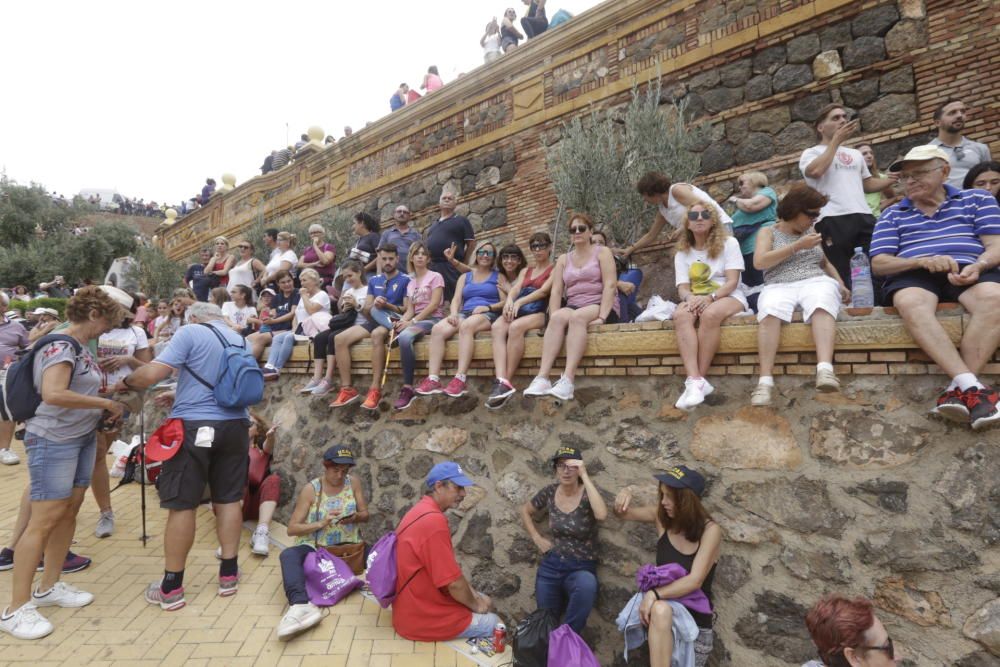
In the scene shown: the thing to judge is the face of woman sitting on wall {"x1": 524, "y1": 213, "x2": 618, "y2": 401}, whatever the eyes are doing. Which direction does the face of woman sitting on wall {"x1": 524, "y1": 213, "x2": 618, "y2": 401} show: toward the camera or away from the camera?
toward the camera

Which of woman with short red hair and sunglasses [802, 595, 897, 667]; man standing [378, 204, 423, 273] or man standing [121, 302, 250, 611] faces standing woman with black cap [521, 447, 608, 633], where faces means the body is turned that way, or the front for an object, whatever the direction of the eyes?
man standing [378, 204, 423, 273]

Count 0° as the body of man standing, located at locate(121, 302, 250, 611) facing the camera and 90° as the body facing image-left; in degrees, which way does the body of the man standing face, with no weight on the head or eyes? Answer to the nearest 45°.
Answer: approximately 135°

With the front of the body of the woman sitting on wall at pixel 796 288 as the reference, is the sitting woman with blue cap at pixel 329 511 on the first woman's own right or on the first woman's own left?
on the first woman's own right

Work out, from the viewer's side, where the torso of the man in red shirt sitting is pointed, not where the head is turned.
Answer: to the viewer's right

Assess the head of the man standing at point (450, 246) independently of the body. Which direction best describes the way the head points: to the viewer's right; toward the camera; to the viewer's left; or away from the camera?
toward the camera

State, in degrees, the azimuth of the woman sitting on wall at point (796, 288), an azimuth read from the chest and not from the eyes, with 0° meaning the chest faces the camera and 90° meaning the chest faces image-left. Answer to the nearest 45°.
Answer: approximately 0°

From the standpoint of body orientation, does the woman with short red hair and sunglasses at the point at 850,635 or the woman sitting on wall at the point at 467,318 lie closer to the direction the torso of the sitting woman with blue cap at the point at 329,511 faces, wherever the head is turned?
the woman with short red hair and sunglasses

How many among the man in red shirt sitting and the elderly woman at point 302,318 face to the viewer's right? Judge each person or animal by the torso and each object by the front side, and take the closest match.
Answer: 1

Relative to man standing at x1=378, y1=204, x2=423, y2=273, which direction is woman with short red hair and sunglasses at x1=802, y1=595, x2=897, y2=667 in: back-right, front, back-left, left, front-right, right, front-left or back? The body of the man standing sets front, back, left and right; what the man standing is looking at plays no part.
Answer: front

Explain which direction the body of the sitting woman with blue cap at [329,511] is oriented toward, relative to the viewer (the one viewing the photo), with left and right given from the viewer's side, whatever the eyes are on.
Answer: facing the viewer

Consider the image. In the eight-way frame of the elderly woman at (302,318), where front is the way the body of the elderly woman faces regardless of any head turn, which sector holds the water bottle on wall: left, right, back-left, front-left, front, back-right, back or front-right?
left

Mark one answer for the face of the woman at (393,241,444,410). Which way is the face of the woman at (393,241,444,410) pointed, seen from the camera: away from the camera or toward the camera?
toward the camera

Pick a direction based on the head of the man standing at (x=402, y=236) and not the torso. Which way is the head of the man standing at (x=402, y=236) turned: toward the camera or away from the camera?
toward the camera

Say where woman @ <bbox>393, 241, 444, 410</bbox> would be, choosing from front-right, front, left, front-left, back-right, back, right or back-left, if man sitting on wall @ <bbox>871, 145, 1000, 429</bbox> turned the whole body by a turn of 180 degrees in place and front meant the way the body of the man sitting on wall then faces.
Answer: left

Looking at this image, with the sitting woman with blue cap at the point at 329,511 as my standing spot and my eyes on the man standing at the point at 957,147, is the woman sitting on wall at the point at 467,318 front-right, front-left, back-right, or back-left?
front-left

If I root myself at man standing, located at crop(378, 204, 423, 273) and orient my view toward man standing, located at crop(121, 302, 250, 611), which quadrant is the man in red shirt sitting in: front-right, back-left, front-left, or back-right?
front-left

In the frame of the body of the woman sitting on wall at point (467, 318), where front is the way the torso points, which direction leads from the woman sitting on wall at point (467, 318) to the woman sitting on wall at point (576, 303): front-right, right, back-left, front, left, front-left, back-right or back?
left
